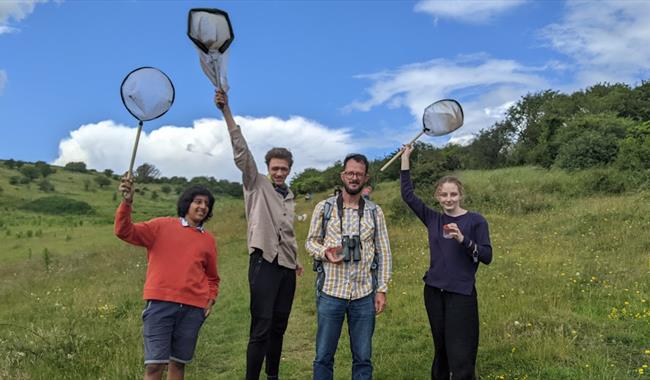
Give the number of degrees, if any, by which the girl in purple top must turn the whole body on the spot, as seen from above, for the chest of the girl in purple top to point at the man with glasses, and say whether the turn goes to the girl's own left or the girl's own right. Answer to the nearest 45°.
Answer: approximately 90° to the girl's own right

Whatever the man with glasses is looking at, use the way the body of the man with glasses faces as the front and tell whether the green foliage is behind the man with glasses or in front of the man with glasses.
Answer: behind

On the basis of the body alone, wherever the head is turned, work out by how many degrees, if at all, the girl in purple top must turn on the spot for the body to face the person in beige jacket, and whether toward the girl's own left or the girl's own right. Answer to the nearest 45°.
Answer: approximately 90° to the girl's own right

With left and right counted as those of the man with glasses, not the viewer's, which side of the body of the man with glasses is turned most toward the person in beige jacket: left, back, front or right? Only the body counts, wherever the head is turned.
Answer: right

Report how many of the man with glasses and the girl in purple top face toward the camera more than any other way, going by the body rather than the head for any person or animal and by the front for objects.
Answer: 2

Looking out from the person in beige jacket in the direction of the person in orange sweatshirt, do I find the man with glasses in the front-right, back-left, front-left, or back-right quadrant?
back-left

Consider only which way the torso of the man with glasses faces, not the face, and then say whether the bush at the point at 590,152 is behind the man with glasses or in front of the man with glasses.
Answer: behind

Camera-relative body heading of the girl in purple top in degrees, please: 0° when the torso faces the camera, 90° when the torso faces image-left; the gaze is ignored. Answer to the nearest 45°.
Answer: approximately 0°
